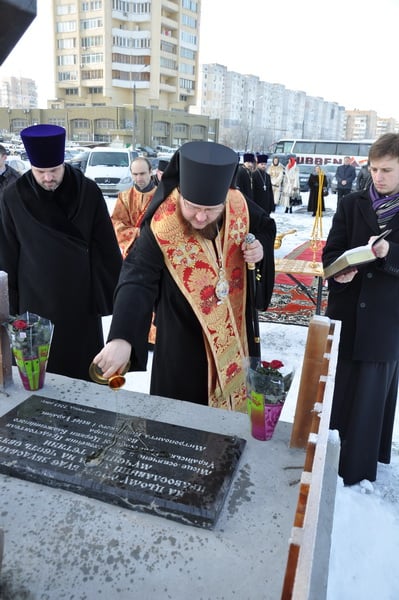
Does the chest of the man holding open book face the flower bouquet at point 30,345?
yes

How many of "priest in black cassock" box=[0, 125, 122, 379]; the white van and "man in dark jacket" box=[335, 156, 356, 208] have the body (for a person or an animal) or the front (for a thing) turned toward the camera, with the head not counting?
3

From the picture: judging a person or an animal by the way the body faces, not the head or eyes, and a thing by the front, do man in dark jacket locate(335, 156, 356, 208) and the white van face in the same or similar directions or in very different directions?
same or similar directions

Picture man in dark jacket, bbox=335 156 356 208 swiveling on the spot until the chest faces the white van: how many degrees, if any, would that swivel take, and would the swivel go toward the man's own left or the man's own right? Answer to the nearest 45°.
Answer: approximately 90° to the man's own right

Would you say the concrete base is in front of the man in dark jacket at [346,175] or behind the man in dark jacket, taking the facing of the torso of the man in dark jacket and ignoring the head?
in front

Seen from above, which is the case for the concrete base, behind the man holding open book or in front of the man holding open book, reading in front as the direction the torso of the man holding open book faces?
in front

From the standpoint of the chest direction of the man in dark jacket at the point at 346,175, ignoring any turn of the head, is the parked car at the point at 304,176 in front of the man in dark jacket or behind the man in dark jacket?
behind

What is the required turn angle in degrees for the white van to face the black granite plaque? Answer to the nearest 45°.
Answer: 0° — it already faces it

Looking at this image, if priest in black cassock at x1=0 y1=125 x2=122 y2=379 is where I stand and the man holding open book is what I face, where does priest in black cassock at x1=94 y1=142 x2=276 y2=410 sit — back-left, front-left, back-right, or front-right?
front-right

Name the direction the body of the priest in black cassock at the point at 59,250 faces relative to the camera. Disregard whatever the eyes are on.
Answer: toward the camera

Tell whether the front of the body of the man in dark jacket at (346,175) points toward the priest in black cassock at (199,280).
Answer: yes

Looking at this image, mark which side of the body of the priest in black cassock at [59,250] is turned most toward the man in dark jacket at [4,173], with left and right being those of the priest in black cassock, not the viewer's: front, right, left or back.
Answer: back

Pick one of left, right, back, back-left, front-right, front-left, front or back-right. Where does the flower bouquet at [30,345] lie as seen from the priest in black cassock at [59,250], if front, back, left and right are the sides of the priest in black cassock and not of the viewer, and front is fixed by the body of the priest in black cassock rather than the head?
front

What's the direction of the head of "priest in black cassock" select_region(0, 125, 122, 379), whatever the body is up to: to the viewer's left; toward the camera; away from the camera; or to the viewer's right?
toward the camera

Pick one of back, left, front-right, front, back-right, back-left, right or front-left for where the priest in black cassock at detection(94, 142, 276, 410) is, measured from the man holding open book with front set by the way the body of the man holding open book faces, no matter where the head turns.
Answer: front

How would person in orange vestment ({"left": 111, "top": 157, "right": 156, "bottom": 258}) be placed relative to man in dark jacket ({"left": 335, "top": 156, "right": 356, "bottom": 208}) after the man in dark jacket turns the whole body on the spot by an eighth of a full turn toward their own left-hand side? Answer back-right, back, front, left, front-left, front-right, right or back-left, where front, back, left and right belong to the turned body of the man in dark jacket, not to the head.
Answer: front-right

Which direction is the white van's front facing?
toward the camera

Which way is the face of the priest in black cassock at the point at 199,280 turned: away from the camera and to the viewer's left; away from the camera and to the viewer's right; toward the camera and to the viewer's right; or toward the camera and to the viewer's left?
toward the camera and to the viewer's left
